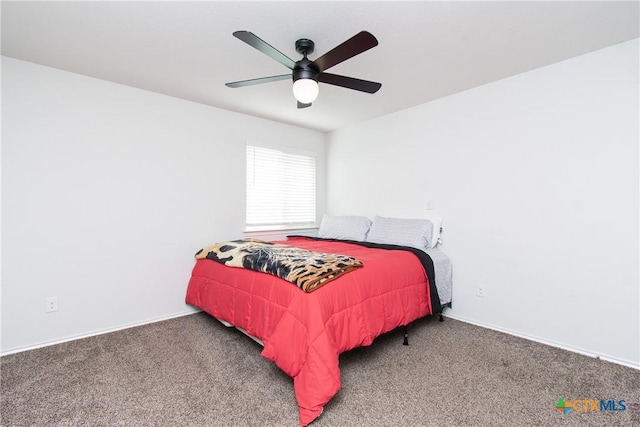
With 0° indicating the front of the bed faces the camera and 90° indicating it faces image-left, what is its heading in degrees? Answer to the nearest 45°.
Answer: approximately 45°
